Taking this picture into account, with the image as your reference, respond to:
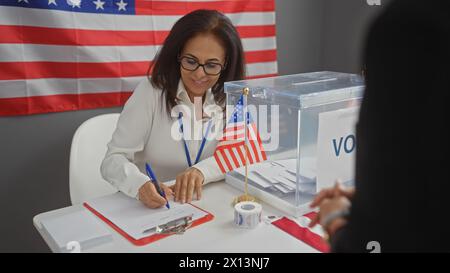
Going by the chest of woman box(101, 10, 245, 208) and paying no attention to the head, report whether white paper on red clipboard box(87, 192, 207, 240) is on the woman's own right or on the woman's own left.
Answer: on the woman's own right

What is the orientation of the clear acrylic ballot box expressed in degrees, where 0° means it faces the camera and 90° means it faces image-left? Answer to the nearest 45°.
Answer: approximately 315°

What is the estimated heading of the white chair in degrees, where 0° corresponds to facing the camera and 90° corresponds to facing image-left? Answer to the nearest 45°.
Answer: approximately 315°

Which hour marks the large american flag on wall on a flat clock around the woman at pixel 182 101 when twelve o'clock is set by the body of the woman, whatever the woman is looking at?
The large american flag on wall is roughly at 6 o'clock from the woman.
